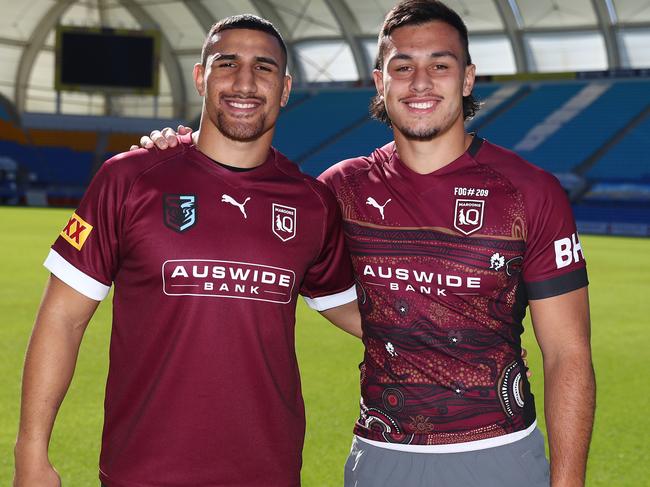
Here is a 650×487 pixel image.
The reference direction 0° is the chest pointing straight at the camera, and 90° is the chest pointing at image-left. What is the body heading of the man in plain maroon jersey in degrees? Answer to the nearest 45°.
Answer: approximately 0°

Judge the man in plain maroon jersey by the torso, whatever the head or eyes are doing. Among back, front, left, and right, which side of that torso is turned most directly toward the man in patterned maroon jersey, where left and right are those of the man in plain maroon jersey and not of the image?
left
